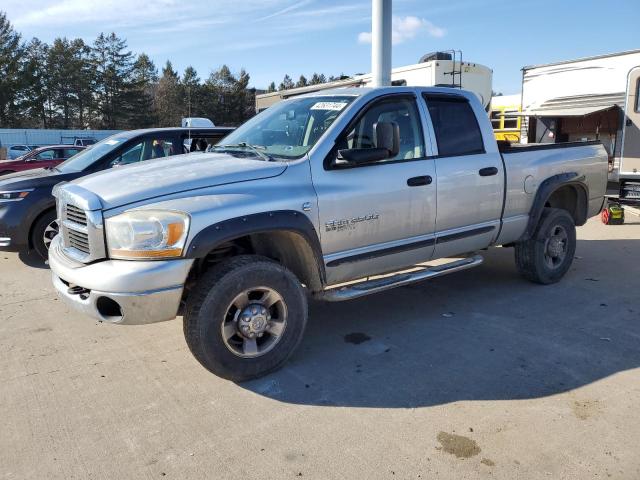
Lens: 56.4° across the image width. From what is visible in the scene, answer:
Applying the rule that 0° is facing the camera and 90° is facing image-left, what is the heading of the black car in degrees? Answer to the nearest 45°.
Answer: approximately 45°

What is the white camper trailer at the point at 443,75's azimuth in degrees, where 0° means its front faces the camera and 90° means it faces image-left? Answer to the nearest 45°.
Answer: approximately 135°

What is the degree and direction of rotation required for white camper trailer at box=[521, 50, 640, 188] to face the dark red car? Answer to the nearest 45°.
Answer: approximately 135° to its right

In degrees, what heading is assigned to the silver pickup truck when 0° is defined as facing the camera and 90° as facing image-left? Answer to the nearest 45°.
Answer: approximately 45°

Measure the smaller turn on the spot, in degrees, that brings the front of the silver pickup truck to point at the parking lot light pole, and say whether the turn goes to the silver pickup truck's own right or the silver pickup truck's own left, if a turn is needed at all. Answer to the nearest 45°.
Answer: approximately 135° to the silver pickup truck's own right

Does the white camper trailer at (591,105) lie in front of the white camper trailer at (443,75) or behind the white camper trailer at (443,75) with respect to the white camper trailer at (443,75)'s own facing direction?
behind

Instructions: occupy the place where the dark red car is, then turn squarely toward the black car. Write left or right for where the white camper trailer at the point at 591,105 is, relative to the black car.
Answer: left

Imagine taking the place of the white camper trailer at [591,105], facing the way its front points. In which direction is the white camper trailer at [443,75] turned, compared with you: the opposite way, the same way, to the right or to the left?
the opposite way
